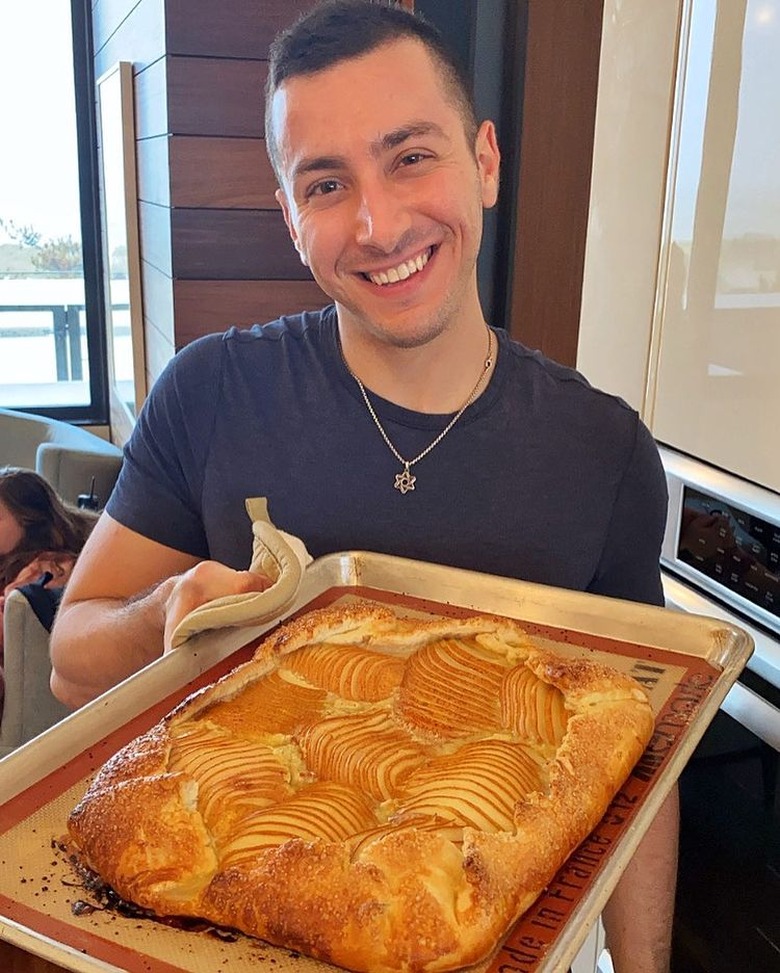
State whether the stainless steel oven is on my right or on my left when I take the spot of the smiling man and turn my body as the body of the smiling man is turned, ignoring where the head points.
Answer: on my left

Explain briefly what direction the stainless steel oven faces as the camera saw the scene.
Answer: facing the viewer and to the left of the viewer

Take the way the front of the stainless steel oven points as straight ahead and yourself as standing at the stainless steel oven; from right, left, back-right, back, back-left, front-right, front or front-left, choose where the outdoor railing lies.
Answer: right

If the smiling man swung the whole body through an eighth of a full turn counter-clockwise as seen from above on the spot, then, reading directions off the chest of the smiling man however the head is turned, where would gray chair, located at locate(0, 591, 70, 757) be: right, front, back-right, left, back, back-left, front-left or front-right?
back

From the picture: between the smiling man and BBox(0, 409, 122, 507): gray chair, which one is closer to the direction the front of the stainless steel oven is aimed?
the smiling man

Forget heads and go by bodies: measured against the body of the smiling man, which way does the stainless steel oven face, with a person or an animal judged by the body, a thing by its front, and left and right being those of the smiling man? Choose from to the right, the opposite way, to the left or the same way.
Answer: to the right

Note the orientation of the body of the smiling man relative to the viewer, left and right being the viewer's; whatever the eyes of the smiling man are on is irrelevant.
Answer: facing the viewer

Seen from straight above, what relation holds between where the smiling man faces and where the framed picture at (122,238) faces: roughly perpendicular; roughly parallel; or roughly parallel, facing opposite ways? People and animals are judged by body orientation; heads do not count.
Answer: roughly perpendicular

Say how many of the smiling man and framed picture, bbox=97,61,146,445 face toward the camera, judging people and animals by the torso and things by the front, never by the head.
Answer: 1
